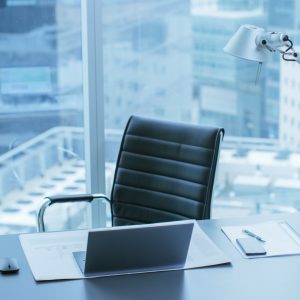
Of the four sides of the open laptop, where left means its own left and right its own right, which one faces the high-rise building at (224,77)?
front

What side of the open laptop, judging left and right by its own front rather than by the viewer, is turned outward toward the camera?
back

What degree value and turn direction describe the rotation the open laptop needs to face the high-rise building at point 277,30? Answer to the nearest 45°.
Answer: approximately 45° to its right

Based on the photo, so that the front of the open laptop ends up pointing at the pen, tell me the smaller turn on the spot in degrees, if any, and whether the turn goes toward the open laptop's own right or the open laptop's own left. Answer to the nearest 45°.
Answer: approximately 45° to the open laptop's own right

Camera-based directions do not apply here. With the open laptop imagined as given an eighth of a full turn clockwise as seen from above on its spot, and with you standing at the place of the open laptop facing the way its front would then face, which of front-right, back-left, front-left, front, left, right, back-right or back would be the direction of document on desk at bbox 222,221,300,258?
front

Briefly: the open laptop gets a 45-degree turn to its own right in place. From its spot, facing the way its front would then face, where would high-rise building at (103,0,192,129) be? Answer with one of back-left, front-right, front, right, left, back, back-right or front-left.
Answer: front-left

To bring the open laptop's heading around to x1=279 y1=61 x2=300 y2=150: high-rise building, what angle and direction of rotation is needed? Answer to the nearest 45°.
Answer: approximately 45° to its right
